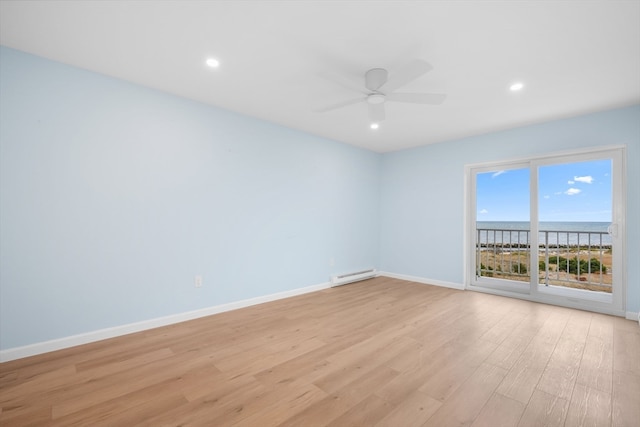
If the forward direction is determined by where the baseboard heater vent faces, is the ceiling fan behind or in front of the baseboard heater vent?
in front

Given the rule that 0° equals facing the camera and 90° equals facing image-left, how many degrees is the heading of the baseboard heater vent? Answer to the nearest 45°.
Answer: approximately 315°

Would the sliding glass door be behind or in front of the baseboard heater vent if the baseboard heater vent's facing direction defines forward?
in front

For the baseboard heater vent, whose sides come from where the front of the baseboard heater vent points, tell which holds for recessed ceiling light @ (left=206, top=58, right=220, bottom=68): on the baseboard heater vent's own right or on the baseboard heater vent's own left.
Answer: on the baseboard heater vent's own right

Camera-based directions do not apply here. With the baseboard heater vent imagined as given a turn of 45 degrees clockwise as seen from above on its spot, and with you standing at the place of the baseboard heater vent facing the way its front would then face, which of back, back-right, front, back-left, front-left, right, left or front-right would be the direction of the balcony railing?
left

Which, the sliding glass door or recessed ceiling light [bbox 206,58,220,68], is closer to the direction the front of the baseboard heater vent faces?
the sliding glass door

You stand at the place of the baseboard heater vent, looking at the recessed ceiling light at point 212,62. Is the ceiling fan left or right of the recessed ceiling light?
left

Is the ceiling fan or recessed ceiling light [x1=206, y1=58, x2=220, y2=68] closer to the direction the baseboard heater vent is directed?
the ceiling fan

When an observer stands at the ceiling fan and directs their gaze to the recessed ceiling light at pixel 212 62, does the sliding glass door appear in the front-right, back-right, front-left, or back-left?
back-right
